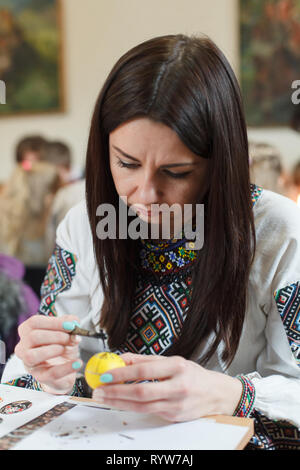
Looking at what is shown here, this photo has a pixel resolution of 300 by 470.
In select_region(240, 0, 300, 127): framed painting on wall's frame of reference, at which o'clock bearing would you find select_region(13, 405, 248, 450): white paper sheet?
The white paper sheet is roughly at 12 o'clock from the framed painting on wall.

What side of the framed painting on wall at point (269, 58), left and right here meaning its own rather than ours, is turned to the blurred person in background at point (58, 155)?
right

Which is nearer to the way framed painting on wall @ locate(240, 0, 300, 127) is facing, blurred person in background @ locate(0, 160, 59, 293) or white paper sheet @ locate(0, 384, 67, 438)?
the white paper sheet

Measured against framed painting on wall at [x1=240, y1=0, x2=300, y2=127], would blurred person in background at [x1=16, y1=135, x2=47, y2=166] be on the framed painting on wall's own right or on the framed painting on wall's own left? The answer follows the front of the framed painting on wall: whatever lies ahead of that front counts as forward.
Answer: on the framed painting on wall's own right

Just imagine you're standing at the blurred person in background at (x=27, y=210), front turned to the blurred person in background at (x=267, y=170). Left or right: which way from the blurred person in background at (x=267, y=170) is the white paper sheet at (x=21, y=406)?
right

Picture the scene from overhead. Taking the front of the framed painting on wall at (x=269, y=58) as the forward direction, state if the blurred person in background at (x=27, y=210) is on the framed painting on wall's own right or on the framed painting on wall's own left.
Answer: on the framed painting on wall's own right

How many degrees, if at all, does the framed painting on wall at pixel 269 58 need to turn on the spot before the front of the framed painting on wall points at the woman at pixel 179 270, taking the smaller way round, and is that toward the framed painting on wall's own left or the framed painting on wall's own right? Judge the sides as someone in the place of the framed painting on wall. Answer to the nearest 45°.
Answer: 0° — it already faces them
